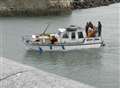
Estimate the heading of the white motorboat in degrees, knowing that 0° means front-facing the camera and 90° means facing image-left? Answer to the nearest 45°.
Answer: approximately 90°
